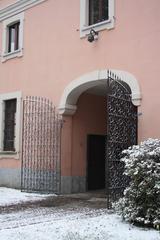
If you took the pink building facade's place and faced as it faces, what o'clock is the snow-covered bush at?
The snow-covered bush is roughly at 10 o'clock from the pink building facade.

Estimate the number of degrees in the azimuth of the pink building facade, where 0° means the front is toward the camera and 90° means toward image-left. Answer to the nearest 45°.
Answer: approximately 45°
